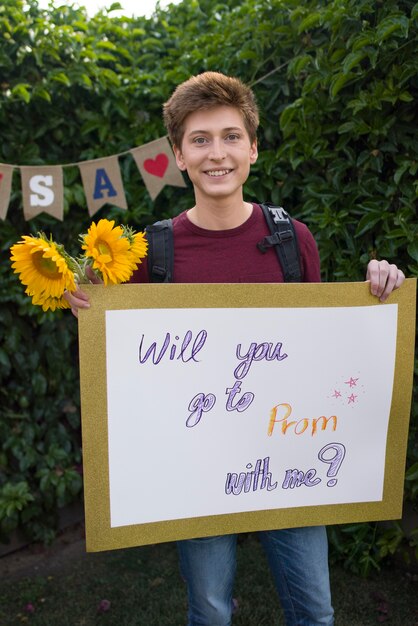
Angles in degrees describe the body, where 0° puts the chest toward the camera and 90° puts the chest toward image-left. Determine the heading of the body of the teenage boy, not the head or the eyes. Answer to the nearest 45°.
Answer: approximately 0°

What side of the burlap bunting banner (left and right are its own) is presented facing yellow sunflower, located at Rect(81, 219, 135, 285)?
front

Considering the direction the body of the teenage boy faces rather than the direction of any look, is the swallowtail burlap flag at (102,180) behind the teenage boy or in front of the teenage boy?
behind

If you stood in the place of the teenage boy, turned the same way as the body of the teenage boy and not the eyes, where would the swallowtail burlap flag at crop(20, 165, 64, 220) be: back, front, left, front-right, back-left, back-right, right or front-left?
back-right

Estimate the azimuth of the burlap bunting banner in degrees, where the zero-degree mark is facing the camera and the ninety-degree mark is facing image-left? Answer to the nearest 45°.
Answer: approximately 0°

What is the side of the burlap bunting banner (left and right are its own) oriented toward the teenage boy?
front

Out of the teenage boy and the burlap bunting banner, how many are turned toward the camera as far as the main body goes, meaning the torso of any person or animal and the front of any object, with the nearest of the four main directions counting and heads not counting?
2

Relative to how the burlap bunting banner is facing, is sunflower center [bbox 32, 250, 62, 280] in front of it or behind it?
in front
